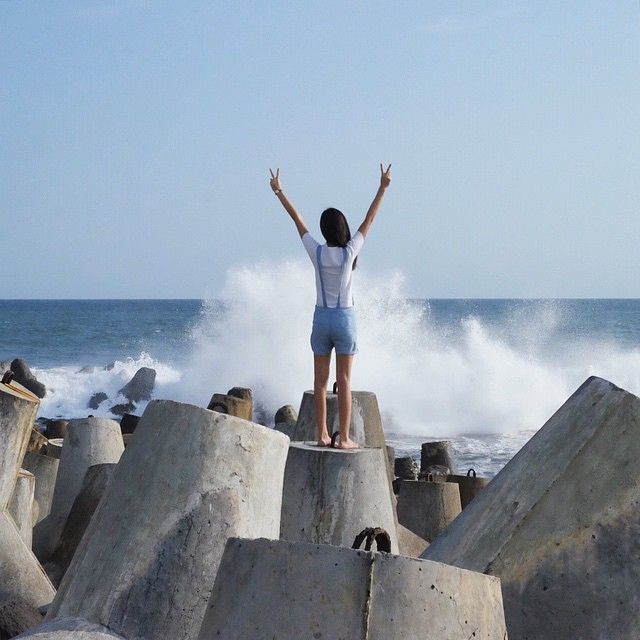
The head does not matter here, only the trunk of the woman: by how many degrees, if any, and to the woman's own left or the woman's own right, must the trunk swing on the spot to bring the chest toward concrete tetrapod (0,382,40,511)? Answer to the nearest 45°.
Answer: approximately 90° to the woman's own left

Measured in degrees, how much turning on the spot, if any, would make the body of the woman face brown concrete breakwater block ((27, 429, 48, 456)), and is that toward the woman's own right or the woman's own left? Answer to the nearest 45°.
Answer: approximately 45° to the woman's own left

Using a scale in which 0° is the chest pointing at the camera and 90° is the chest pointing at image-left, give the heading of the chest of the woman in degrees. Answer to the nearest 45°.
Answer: approximately 180°
